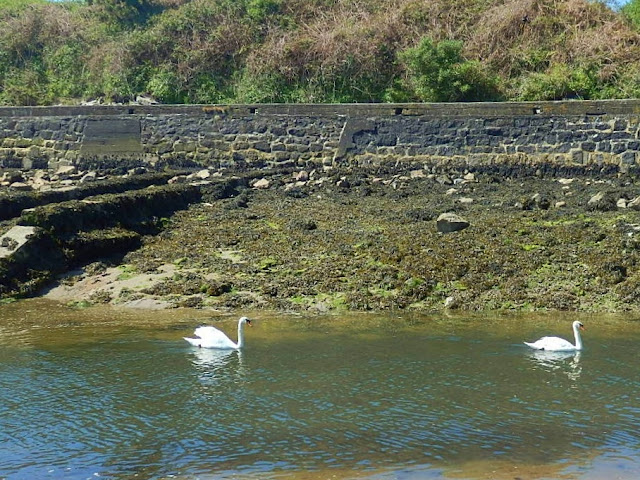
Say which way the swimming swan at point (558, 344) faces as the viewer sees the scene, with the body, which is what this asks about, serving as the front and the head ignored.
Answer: to the viewer's right

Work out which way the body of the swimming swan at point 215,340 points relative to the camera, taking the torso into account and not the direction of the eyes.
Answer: to the viewer's right

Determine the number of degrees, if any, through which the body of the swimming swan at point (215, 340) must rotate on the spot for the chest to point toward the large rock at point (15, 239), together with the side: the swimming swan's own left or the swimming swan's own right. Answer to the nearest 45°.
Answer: approximately 135° to the swimming swan's own left

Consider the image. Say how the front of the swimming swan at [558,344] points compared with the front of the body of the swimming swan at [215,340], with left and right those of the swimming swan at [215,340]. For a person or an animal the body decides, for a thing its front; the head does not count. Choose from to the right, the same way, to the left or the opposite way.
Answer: the same way

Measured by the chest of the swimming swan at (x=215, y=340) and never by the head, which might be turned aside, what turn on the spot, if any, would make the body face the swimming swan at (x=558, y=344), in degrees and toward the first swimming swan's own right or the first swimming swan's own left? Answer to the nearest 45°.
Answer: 0° — it already faces it

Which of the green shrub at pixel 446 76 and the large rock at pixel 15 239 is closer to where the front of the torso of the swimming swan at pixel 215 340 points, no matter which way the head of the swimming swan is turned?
the green shrub

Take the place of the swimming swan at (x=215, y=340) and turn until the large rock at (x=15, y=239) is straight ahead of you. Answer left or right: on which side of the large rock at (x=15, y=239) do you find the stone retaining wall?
right

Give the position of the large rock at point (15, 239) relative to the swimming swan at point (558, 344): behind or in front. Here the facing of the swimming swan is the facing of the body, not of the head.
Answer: behind

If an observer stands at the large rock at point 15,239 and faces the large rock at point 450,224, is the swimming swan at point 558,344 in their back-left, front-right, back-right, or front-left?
front-right

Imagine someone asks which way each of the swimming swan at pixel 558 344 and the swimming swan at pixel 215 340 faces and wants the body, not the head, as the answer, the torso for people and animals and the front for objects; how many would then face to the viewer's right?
2

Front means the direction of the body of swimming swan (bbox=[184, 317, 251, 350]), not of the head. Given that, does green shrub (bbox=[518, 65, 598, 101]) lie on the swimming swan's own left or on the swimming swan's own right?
on the swimming swan's own left

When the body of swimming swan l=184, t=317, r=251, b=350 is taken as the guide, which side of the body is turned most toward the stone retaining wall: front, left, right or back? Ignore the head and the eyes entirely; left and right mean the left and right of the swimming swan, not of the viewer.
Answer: left

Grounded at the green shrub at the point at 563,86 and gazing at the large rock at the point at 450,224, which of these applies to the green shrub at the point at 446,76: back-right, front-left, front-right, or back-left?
front-right

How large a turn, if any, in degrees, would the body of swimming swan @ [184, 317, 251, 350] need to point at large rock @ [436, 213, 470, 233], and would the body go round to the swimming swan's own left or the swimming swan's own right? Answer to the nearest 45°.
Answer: approximately 45° to the swimming swan's own left

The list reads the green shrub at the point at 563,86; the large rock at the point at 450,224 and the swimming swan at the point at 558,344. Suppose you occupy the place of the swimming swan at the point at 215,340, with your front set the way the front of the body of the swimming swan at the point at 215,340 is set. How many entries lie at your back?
0

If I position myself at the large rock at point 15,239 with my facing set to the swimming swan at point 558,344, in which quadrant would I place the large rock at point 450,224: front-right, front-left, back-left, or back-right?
front-left
